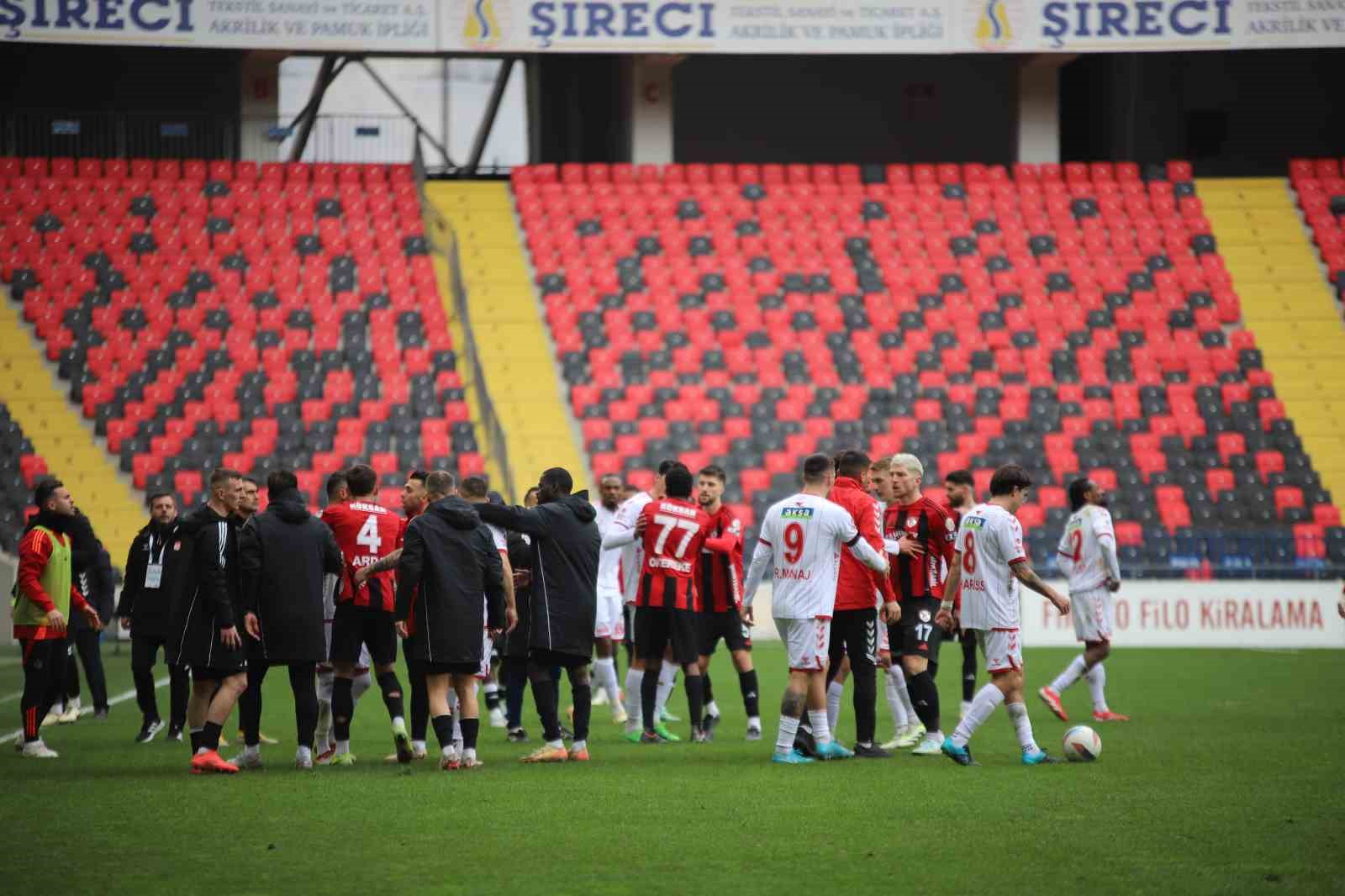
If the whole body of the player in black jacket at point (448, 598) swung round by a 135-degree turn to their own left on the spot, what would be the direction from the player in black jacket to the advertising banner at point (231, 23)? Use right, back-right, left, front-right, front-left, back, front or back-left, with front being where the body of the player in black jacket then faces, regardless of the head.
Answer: back-right

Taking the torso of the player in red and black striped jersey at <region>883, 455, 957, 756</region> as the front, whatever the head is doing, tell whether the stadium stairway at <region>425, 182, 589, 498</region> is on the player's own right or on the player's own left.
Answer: on the player's own right

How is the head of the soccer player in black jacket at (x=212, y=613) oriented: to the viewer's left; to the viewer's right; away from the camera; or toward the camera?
to the viewer's right

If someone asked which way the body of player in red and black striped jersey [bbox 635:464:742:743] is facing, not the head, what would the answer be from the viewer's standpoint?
away from the camera

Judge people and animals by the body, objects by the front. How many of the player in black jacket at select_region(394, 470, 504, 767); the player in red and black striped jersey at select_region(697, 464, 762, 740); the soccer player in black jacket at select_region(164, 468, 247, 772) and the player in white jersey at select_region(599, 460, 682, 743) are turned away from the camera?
1

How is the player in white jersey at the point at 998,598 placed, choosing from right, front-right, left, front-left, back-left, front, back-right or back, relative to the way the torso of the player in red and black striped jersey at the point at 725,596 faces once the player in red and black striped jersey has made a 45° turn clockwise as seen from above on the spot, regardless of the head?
back-left

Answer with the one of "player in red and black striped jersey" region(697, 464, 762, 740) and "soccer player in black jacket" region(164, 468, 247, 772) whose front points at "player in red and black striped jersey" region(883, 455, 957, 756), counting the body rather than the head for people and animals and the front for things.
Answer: the soccer player in black jacket

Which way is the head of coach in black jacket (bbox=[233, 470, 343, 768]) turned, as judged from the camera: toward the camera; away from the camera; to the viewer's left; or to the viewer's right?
away from the camera

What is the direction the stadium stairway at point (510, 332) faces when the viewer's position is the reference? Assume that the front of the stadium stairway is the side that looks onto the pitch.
facing the viewer

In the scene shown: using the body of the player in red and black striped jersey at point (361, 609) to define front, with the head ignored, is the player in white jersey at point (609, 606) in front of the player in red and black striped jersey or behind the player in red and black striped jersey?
in front

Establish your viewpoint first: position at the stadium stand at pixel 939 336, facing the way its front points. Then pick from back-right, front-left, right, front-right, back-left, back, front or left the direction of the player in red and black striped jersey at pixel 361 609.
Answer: front

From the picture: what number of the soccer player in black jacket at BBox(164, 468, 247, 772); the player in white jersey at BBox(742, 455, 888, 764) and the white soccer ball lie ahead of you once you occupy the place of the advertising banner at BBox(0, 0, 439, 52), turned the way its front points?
3

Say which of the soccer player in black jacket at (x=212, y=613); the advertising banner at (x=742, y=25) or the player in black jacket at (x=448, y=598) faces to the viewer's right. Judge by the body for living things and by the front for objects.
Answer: the soccer player in black jacket at (x=212, y=613)

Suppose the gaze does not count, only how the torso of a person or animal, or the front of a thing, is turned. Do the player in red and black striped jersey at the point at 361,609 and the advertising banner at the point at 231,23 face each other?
yes

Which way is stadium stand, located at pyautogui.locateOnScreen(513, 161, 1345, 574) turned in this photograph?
toward the camera

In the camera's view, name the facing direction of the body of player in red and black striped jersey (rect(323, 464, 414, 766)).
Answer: away from the camera
